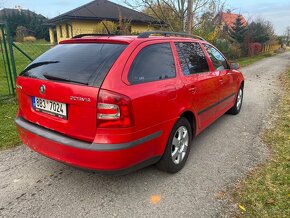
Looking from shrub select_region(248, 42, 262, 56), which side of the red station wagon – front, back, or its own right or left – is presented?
front

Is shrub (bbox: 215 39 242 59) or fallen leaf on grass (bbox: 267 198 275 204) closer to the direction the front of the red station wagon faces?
the shrub

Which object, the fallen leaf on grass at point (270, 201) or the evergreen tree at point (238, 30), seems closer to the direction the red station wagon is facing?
the evergreen tree

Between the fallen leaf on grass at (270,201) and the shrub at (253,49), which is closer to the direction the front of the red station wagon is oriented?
the shrub

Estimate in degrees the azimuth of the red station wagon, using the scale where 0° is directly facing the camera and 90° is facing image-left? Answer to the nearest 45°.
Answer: approximately 225°

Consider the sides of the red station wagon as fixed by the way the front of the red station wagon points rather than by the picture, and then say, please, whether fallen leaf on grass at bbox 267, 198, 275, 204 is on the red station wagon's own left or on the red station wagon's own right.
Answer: on the red station wagon's own right

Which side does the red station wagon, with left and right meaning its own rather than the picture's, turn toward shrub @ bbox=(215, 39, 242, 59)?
front

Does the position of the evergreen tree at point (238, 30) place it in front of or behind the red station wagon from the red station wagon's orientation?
in front
